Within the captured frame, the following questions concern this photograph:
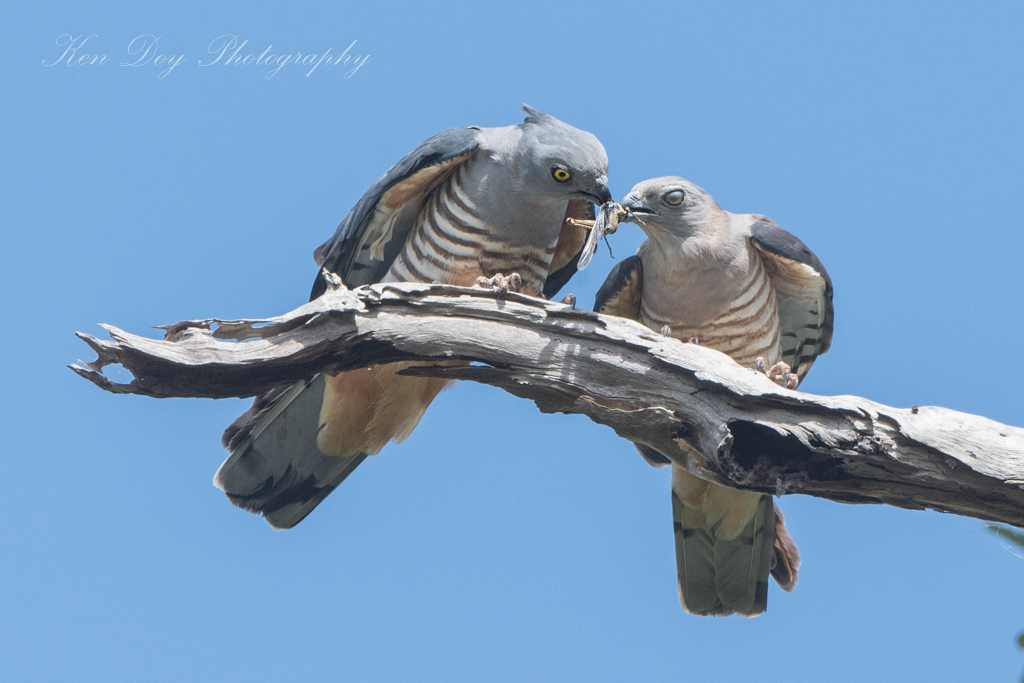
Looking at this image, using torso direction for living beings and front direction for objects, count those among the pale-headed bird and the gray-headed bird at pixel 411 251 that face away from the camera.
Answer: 0

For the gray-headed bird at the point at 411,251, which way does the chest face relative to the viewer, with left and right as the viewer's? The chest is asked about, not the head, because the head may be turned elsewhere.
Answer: facing the viewer and to the right of the viewer

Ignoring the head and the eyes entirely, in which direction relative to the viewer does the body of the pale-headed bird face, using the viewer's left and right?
facing the viewer and to the left of the viewer

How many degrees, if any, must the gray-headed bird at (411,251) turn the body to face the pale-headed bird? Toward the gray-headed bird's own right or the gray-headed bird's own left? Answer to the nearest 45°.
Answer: approximately 45° to the gray-headed bird's own left
